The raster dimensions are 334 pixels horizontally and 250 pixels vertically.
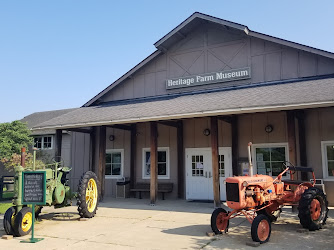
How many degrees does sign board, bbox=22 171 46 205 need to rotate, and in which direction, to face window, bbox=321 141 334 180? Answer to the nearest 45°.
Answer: approximately 90° to its left

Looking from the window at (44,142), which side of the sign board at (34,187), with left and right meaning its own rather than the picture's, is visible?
back

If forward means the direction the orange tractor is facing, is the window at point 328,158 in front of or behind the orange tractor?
behind

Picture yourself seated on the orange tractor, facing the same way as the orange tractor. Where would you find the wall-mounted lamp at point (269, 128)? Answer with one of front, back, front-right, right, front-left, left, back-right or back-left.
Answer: back-right

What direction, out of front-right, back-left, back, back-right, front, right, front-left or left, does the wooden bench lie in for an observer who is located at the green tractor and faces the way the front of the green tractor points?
back

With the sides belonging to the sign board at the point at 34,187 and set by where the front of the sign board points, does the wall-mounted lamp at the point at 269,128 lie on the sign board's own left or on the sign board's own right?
on the sign board's own left

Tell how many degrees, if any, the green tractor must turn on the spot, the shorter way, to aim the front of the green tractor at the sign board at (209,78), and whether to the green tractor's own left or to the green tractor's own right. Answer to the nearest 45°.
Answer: approximately 180°

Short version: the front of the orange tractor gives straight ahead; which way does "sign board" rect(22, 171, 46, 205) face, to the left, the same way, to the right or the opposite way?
to the left

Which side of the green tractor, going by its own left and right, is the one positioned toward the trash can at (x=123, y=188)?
back

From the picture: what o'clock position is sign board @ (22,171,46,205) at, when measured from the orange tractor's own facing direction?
The sign board is roughly at 1 o'clock from the orange tractor.

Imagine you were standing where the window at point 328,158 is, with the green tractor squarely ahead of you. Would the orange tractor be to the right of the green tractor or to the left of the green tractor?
left
